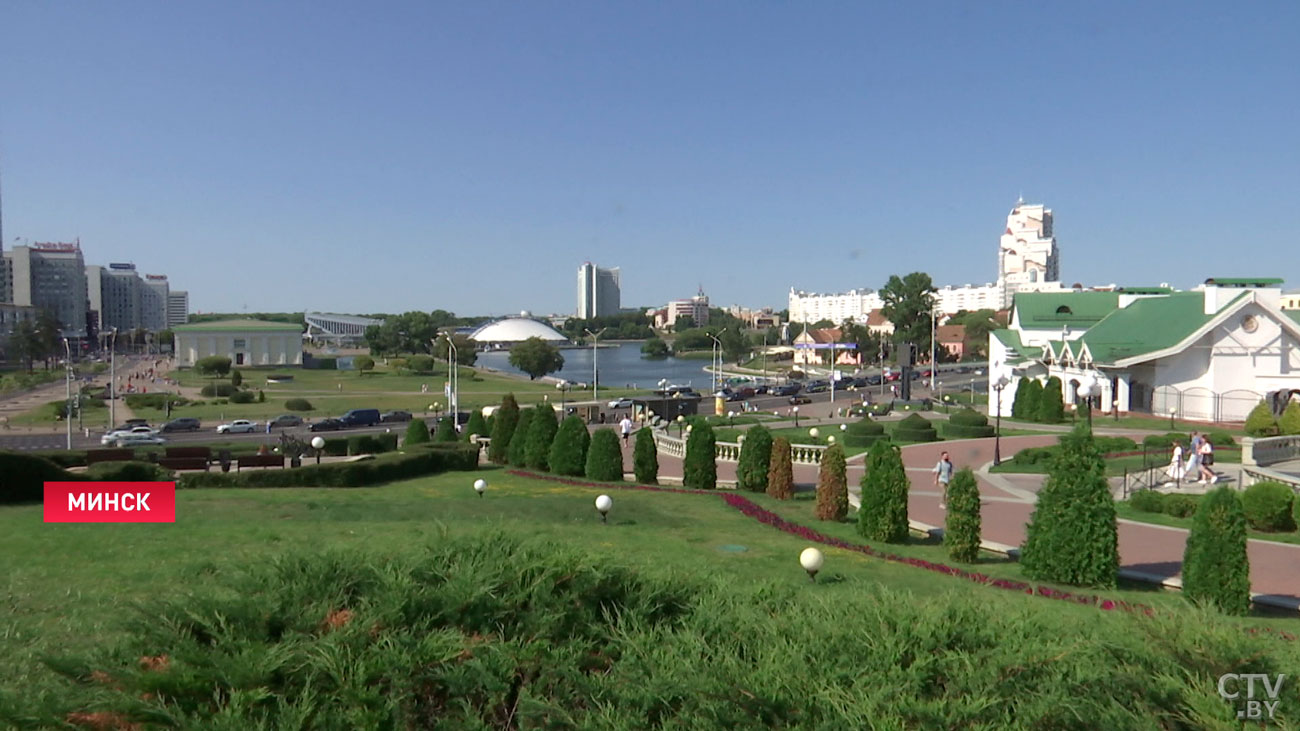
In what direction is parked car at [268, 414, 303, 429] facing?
to the viewer's left

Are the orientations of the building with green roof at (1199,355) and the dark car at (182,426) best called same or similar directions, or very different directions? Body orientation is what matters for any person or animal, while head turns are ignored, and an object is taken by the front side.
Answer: same or similar directions

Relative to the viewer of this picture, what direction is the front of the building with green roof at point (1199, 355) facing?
facing the viewer and to the left of the viewer

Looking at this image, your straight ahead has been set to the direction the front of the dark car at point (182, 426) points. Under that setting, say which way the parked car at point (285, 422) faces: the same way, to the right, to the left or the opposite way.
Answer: the same way

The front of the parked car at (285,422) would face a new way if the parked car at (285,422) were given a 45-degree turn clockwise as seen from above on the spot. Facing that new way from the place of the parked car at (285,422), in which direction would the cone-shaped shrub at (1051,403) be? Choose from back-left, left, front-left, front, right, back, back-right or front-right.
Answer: back

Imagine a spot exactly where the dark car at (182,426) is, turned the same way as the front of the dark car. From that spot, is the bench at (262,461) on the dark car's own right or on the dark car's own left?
on the dark car's own left

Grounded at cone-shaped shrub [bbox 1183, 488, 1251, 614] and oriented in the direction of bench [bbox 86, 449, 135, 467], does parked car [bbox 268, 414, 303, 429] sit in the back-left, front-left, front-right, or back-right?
front-right

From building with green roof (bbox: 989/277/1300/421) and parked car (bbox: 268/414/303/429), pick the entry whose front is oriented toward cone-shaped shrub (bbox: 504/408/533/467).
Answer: the building with green roof

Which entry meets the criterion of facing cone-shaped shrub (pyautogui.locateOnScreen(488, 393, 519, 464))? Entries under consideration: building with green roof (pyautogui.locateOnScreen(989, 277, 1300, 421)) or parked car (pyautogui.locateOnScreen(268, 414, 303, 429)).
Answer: the building with green roof

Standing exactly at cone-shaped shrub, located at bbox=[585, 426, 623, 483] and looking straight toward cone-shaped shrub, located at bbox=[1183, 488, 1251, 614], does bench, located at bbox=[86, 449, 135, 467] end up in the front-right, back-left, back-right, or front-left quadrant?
back-right

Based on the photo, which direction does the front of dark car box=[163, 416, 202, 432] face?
to the viewer's left

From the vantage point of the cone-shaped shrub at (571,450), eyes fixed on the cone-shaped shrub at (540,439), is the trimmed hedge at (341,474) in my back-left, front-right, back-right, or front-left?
front-left

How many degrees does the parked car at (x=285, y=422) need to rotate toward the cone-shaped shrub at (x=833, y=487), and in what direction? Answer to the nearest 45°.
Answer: approximately 90° to its left

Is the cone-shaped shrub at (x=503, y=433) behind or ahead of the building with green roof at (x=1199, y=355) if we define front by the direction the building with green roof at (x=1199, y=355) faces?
ahead

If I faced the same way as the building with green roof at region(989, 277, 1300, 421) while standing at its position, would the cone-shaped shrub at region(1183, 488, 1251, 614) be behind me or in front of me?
in front

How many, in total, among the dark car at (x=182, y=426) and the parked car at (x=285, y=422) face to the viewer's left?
2
